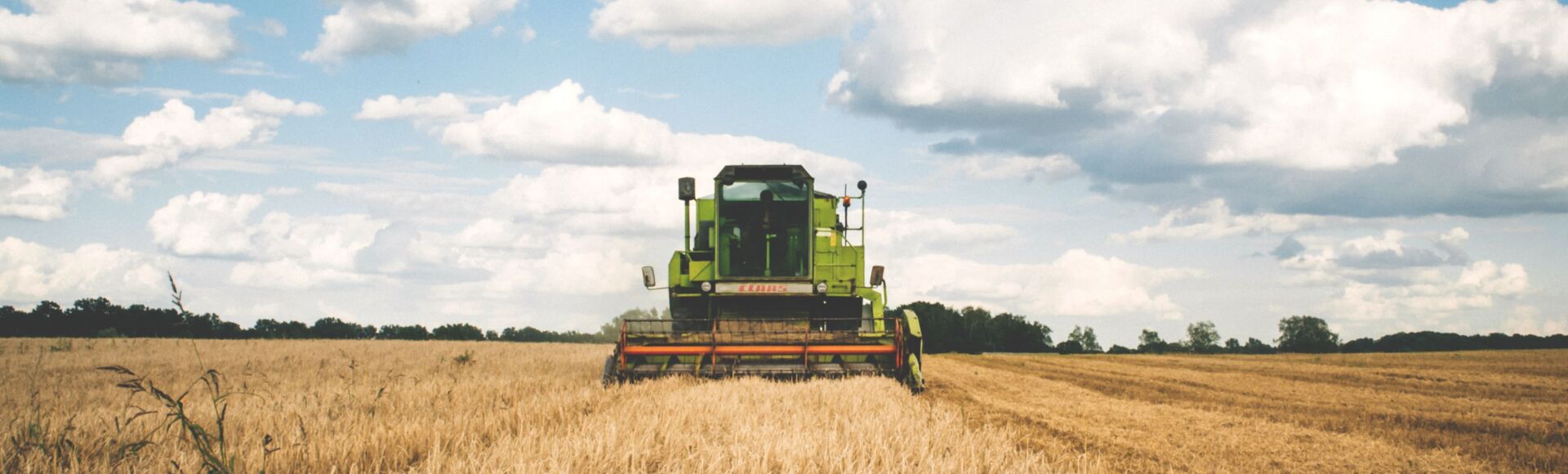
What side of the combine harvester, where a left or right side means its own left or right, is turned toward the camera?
front
